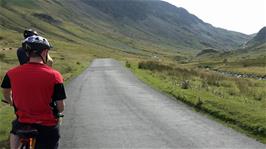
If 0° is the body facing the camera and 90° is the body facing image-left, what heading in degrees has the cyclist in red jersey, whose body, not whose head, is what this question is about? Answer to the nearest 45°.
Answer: approximately 180°
